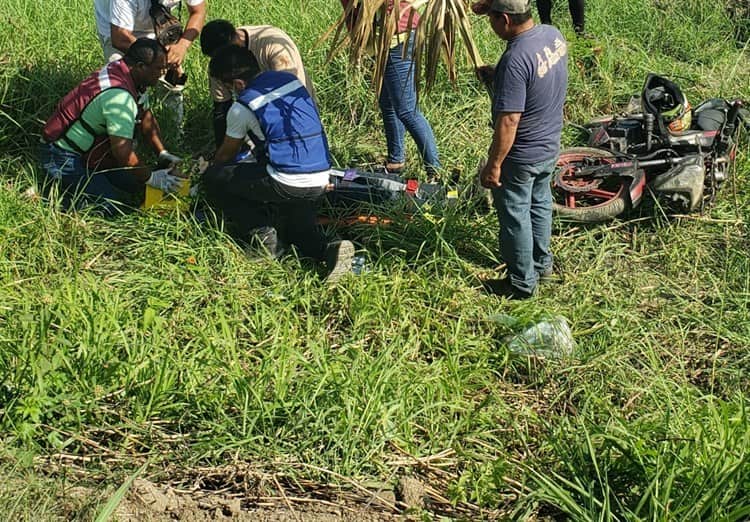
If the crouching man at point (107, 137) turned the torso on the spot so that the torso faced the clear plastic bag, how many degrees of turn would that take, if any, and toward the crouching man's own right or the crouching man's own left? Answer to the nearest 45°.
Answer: approximately 45° to the crouching man's own right

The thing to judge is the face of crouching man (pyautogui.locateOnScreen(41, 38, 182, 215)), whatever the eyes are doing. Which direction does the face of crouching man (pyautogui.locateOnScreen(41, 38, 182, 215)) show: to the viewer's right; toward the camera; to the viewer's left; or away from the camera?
to the viewer's right

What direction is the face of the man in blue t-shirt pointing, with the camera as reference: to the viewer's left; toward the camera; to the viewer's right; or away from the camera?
to the viewer's left

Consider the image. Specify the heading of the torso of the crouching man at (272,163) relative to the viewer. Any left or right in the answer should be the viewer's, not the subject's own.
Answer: facing away from the viewer and to the left of the viewer

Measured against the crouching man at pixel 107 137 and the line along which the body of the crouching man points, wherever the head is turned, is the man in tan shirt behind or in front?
in front

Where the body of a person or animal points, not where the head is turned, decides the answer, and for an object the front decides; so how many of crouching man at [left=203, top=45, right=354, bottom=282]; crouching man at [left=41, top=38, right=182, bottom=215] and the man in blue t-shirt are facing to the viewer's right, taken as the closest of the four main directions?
1

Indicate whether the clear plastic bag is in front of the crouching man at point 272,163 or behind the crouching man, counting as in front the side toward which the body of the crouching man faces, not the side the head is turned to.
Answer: behind

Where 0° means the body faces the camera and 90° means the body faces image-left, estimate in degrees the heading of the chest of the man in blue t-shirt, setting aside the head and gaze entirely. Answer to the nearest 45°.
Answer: approximately 135°

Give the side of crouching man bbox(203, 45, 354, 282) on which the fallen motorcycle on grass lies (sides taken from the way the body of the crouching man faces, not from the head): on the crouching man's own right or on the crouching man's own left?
on the crouching man's own right

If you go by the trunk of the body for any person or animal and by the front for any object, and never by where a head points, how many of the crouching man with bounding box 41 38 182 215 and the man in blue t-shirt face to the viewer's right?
1

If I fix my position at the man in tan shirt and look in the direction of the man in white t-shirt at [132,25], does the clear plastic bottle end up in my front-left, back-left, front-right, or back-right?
back-left

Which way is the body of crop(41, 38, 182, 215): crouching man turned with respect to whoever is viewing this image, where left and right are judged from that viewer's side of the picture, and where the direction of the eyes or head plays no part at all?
facing to the right of the viewer

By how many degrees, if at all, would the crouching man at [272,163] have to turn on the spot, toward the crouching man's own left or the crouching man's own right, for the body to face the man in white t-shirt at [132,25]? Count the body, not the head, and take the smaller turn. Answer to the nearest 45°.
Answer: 0° — they already face them
